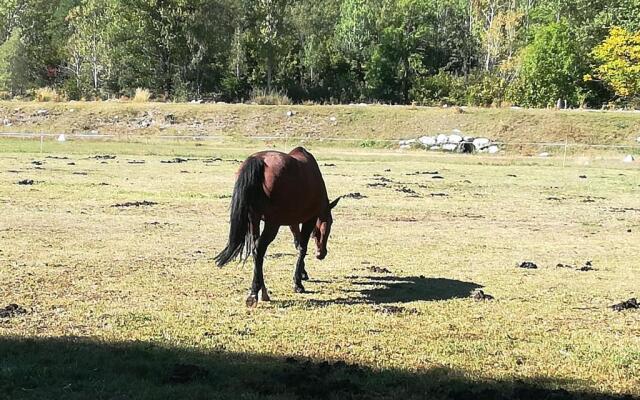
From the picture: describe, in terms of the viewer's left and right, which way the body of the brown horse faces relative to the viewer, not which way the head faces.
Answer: facing away from the viewer and to the right of the viewer
